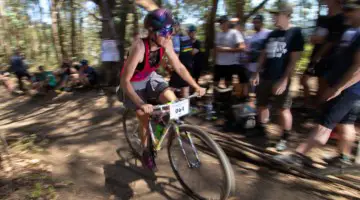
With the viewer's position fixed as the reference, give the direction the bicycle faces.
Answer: facing the viewer and to the right of the viewer

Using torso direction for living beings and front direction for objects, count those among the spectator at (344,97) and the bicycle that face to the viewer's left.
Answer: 1

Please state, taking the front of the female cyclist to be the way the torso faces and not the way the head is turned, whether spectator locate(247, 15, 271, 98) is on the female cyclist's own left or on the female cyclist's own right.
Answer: on the female cyclist's own left

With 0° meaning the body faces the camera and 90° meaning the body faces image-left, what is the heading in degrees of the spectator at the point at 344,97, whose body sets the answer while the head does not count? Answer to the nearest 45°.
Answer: approximately 90°

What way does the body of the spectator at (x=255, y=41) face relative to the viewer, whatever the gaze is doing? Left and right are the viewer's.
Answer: facing the viewer and to the left of the viewer

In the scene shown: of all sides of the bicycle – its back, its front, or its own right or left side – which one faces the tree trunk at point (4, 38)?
back

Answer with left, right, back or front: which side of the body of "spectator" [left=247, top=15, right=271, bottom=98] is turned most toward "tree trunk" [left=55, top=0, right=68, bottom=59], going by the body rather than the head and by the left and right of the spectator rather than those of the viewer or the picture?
right

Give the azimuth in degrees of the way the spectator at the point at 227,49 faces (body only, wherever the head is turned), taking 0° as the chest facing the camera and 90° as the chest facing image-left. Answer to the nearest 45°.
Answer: approximately 45°

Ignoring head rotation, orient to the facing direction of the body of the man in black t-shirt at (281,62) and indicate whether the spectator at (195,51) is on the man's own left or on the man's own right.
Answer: on the man's own right

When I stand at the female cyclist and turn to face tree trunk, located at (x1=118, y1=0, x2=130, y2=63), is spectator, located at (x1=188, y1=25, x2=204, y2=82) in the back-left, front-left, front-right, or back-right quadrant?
front-right

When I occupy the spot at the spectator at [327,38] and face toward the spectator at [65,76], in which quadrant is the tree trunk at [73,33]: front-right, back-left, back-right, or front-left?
front-right

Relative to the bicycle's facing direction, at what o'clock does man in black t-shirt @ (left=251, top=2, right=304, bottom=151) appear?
The man in black t-shirt is roughly at 9 o'clock from the bicycle.

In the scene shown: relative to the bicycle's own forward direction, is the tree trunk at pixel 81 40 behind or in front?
behind

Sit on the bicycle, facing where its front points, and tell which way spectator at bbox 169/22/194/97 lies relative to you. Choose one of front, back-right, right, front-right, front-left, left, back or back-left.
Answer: back-left
